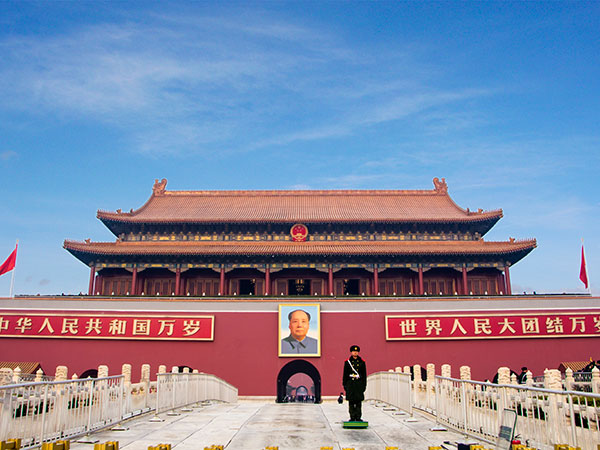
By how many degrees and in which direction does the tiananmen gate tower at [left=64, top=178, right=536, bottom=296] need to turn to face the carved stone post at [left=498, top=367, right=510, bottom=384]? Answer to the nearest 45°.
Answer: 0° — it already faces it

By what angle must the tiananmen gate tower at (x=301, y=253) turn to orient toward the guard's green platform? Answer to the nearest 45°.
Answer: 0° — it already faces it

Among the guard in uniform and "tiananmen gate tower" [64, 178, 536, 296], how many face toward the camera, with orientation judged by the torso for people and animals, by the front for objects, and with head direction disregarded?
2

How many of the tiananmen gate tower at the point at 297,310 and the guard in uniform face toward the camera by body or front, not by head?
2

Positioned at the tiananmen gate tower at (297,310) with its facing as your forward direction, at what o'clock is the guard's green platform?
The guard's green platform is roughly at 12 o'clock from the tiananmen gate tower.

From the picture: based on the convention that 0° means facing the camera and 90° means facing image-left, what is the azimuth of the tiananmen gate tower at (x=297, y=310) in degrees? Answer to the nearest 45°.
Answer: approximately 0°

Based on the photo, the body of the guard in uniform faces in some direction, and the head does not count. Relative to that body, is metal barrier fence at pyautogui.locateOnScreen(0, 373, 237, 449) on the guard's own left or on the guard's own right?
on the guard's own right

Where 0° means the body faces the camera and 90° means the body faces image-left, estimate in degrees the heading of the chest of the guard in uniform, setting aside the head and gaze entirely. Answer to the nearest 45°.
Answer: approximately 0°
